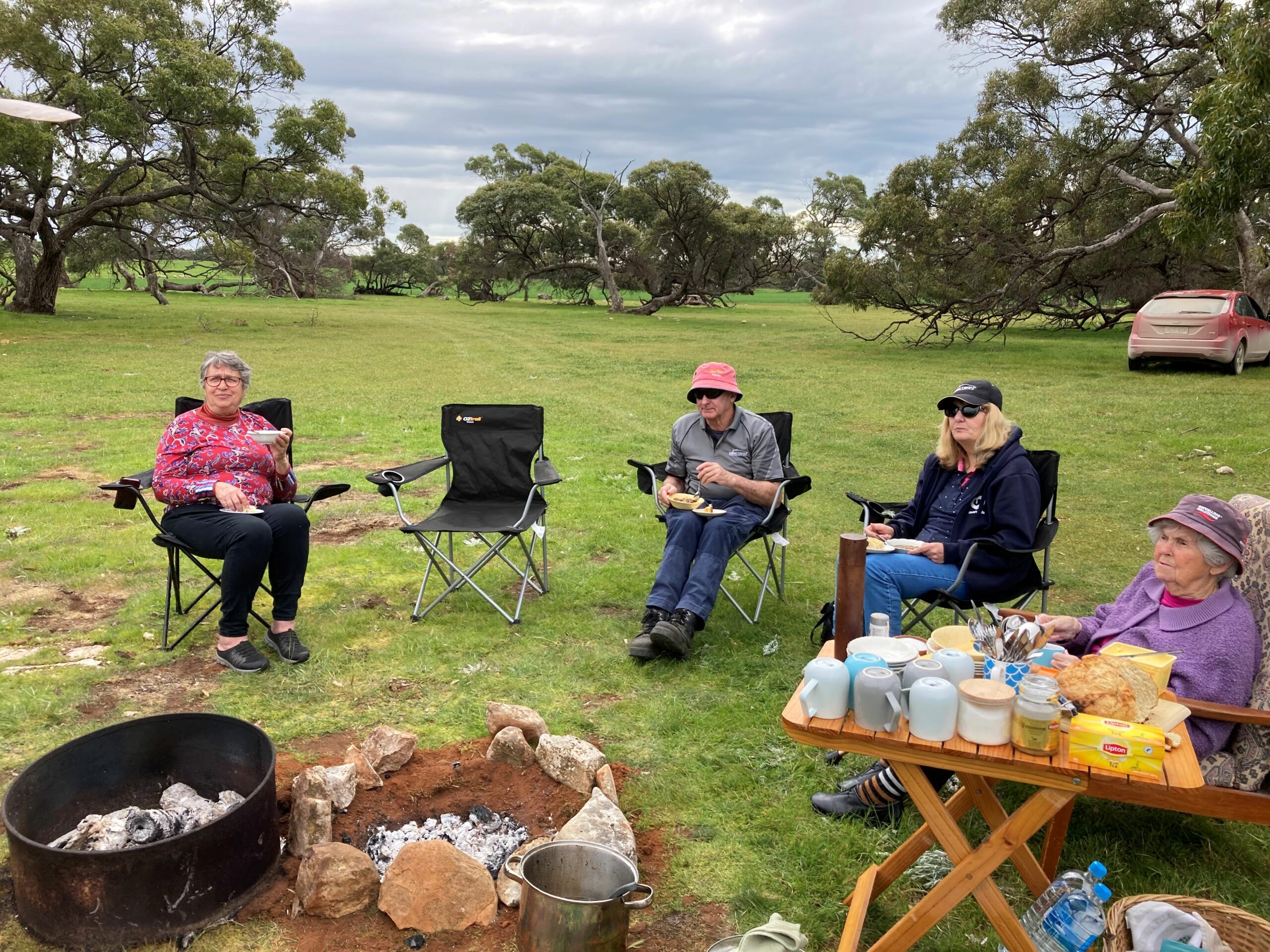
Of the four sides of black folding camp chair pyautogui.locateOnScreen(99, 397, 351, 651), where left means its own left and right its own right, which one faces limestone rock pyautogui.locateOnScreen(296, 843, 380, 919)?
front

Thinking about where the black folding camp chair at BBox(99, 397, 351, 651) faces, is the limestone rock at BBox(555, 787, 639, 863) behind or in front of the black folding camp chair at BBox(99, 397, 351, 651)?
in front

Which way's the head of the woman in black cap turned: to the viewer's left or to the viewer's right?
to the viewer's left

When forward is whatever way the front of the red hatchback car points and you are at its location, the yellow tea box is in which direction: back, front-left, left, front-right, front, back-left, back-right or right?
back-right

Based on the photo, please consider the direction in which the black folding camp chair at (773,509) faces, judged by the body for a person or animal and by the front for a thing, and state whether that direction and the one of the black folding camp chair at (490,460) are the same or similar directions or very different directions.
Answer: same or similar directions

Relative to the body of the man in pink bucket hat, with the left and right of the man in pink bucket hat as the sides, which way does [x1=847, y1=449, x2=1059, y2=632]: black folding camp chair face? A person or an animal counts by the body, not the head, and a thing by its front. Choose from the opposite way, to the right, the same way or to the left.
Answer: the same way

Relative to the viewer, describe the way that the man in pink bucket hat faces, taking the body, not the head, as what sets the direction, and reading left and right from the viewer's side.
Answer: facing the viewer and to the left of the viewer

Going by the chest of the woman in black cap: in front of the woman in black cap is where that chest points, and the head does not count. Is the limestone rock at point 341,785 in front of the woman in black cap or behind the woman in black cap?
in front

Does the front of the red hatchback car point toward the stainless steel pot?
no

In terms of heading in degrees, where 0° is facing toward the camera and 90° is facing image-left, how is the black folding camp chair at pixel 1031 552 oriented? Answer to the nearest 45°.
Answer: approximately 45°

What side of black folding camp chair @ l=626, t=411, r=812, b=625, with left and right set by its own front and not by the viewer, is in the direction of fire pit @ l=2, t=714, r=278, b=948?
front

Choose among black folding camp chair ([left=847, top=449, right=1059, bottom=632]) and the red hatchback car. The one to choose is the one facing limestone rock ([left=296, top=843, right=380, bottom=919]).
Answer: the black folding camp chair

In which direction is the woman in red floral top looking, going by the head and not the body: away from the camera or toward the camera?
toward the camera

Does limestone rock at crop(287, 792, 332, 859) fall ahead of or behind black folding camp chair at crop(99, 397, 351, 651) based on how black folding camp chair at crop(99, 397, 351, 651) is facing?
ahead

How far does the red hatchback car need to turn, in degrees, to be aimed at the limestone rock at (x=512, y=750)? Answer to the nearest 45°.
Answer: approximately 135° to its right

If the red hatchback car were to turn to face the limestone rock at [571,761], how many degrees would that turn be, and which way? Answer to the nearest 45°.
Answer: approximately 135° to its right

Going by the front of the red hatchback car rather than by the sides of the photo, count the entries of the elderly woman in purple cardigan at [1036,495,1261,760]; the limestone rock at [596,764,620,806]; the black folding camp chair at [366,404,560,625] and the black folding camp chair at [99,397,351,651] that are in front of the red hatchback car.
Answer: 0

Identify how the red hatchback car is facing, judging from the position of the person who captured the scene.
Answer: facing away from the viewer and to the right of the viewer

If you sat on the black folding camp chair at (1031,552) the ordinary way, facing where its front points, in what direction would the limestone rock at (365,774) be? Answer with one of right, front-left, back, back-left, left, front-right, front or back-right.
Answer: front

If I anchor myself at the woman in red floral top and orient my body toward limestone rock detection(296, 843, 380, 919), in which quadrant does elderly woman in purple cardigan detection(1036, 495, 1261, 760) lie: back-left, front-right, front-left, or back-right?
front-left
